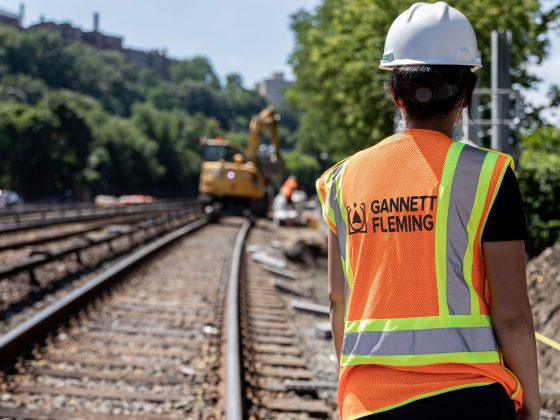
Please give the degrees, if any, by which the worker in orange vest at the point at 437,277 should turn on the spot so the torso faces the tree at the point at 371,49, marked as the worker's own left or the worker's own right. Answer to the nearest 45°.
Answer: approximately 45° to the worker's own left

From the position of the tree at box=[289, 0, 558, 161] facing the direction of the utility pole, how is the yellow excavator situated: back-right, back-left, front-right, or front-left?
back-right

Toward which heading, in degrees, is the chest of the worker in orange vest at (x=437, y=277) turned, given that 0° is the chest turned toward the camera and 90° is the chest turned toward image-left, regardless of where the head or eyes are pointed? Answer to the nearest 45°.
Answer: approximately 225°

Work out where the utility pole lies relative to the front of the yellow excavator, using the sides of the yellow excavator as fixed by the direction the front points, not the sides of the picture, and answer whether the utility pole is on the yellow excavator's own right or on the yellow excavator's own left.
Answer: on the yellow excavator's own right

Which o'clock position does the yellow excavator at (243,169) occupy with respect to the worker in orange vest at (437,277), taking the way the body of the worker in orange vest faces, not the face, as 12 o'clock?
The yellow excavator is roughly at 10 o'clock from the worker in orange vest.
